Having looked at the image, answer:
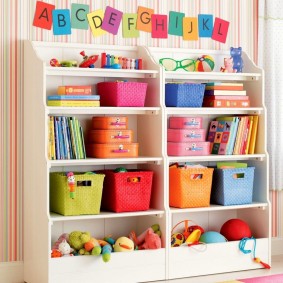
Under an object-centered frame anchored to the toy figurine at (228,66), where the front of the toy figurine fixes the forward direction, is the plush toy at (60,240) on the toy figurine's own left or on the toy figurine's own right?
on the toy figurine's own right

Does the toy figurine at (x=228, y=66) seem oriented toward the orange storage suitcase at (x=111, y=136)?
no

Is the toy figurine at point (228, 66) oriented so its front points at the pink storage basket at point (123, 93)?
no

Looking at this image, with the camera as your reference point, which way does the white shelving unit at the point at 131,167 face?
facing the viewer and to the right of the viewer

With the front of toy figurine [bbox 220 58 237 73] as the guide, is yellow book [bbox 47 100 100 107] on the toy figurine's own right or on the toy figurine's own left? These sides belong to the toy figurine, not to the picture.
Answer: on the toy figurine's own right

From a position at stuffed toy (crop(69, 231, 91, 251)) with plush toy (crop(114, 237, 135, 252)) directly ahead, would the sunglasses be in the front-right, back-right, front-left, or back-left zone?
front-left

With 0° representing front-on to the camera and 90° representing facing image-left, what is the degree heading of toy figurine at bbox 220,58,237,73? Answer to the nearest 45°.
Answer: approximately 0°

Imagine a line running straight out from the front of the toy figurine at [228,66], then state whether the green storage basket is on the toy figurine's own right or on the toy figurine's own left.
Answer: on the toy figurine's own right
